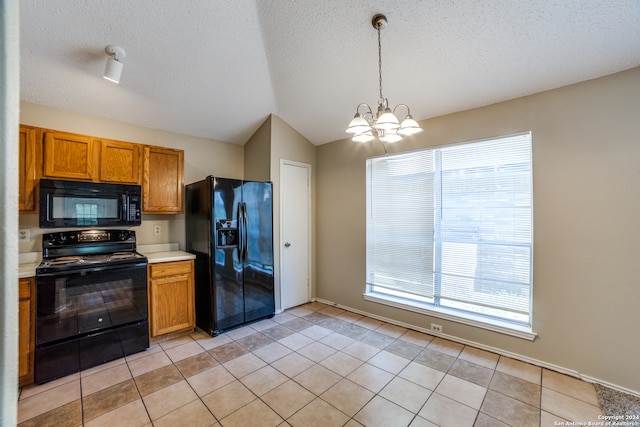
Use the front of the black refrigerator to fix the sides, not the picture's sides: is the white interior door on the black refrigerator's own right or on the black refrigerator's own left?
on the black refrigerator's own left

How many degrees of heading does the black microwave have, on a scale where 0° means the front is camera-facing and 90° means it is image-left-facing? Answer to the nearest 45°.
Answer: approximately 0°

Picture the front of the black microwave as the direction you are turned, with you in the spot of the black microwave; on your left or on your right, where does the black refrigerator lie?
on your left

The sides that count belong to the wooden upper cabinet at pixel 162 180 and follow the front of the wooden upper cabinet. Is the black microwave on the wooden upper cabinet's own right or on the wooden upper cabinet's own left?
on the wooden upper cabinet's own right

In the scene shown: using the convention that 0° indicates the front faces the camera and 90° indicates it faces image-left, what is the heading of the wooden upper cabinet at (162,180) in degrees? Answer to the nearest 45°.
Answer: approximately 0°

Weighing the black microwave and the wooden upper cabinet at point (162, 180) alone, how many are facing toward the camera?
2

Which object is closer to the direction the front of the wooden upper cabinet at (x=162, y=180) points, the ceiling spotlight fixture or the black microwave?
the ceiling spotlight fixture

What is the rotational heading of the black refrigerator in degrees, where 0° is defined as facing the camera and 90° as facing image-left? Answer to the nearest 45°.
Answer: approximately 315°

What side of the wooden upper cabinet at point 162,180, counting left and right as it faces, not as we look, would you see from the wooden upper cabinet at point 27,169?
right
